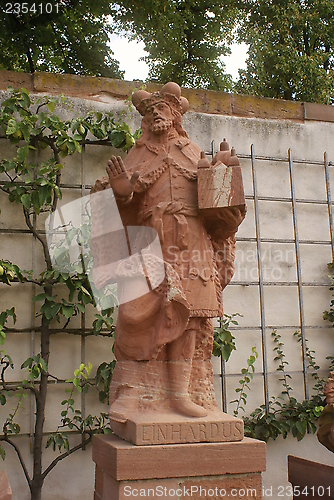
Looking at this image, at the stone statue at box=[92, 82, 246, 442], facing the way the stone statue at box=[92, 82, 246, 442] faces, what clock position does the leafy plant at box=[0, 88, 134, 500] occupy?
The leafy plant is roughly at 5 o'clock from the stone statue.

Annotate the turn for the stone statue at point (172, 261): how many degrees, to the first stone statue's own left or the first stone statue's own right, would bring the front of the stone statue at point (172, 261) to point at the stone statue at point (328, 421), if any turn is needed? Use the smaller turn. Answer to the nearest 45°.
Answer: approximately 135° to the first stone statue's own left

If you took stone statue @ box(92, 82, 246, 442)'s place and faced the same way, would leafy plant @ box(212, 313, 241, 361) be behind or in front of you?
behind

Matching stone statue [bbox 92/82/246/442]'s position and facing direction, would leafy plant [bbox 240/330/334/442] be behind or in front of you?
behind

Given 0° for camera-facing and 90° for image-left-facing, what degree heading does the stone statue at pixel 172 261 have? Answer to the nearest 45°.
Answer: approximately 0°
